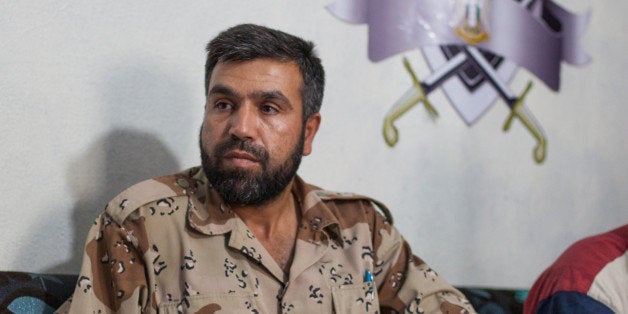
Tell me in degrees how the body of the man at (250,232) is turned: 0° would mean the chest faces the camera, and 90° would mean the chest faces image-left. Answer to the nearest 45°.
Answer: approximately 0°

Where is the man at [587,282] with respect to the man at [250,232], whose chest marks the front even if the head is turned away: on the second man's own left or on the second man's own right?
on the second man's own left
